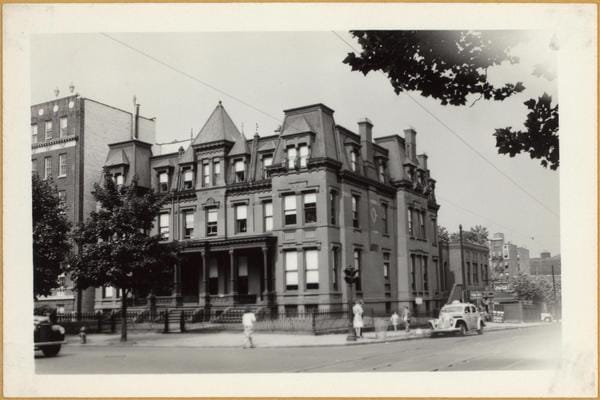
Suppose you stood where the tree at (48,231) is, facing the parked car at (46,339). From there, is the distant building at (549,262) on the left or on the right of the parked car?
left

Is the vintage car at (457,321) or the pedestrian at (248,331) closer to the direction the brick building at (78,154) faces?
the pedestrian

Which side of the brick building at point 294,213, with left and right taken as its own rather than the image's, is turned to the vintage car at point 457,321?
left

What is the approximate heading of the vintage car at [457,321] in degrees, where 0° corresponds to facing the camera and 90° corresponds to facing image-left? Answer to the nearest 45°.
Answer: approximately 45°

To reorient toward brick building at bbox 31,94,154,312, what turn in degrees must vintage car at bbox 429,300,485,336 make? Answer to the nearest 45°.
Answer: approximately 45° to its right
